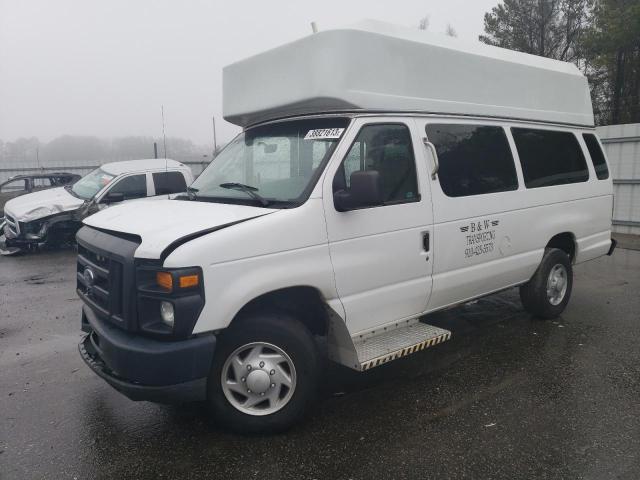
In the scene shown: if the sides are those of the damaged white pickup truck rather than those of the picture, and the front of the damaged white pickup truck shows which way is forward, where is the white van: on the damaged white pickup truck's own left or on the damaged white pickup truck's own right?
on the damaged white pickup truck's own left

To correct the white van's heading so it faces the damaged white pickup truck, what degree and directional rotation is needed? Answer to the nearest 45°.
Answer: approximately 90° to its right

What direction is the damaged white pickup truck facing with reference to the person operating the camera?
facing the viewer and to the left of the viewer

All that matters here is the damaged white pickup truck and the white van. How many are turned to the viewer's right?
0

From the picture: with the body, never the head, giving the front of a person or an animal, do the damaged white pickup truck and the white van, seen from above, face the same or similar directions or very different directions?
same or similar directions
